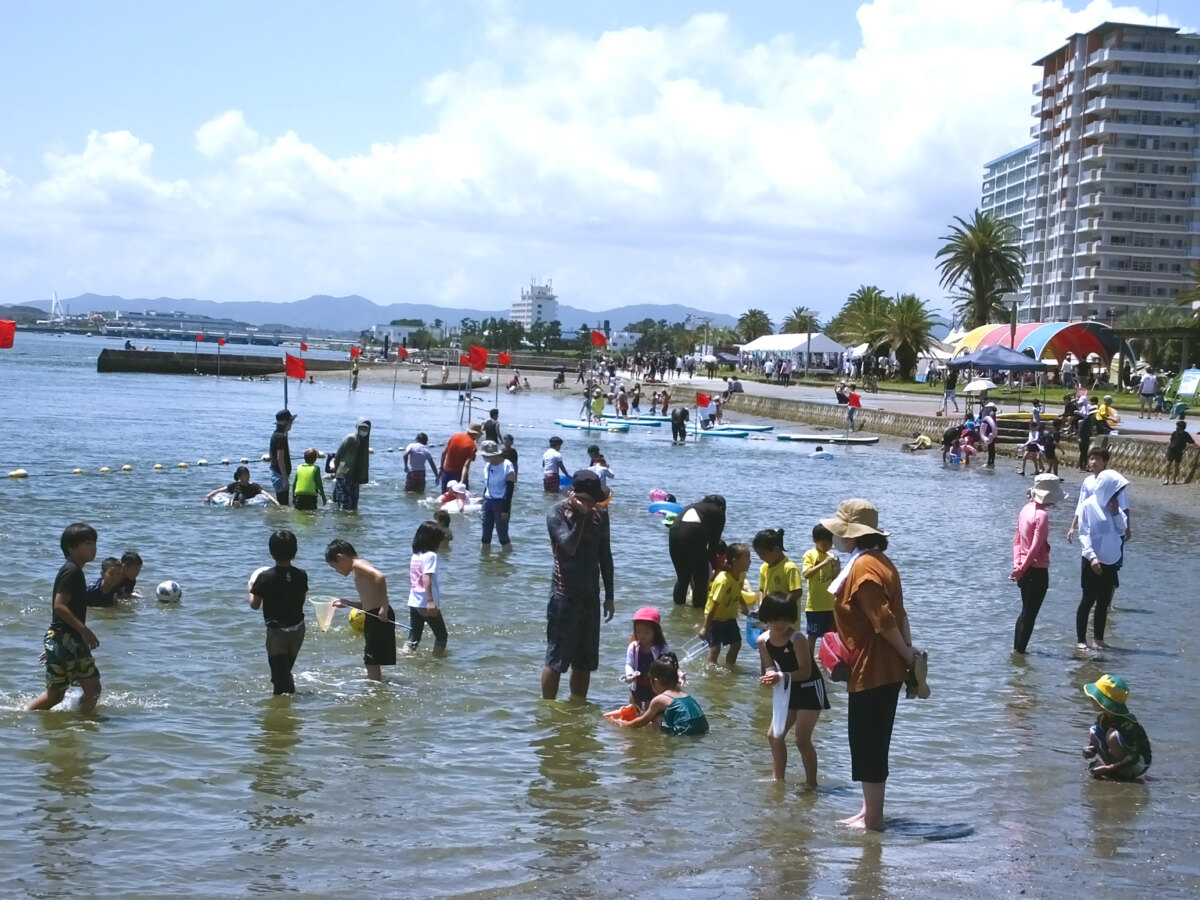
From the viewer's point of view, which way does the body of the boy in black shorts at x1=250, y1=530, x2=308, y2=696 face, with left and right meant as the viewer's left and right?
facing away from the viewer

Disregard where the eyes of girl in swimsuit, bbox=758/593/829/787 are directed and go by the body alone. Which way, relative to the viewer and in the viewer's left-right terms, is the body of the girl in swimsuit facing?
facing the viewer and to the left of the viewer

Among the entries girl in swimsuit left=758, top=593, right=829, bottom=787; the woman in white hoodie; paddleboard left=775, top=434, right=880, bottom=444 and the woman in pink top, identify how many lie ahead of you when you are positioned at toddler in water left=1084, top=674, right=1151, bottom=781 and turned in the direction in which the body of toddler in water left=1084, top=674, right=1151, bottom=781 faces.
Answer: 1

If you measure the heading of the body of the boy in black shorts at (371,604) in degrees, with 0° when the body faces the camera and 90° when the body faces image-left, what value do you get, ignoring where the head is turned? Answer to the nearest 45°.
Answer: approximately 90°

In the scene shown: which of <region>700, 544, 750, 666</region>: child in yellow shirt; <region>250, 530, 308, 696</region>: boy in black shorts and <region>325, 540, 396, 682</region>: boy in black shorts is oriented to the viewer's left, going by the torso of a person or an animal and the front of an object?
<region>325, 540, 396, 682</region>: boy in black shorts

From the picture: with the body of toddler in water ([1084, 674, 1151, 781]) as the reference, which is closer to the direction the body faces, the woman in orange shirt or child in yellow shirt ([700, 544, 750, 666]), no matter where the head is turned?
the woman in orange shirt

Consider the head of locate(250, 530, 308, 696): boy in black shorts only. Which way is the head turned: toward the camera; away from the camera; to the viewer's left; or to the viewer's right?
away from the camera

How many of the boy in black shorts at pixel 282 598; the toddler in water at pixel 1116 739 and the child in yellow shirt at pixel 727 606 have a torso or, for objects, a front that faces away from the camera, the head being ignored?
1

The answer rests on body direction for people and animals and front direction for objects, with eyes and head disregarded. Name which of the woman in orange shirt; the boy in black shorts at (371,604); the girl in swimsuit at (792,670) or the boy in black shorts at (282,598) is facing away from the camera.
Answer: the boy in black shorts at (282,598)
